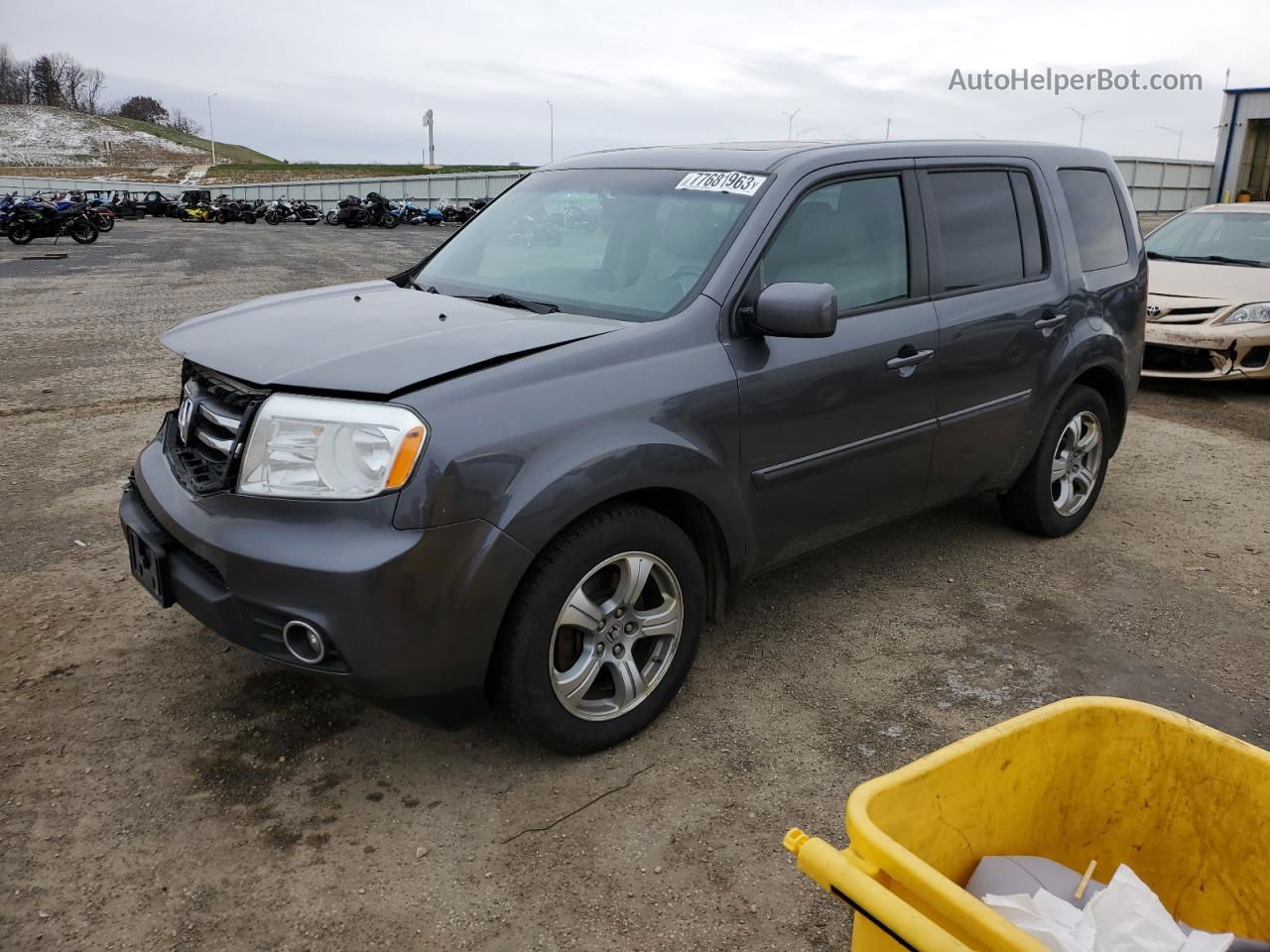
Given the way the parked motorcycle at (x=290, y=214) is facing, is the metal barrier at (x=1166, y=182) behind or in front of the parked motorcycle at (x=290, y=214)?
behind

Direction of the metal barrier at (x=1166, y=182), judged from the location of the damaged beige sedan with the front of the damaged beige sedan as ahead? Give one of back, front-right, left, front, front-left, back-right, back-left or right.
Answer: back-right

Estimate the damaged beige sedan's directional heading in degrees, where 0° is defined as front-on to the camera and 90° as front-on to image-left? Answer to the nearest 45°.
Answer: approximately 45°

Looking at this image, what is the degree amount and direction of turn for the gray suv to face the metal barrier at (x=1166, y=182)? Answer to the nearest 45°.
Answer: approximately 180°

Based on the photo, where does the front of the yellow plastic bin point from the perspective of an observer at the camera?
facing away from the viewer and to the right of the viewer

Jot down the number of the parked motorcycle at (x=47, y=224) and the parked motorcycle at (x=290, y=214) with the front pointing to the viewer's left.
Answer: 2

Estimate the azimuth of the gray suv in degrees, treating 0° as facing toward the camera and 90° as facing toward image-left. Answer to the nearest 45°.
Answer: approximately 45°

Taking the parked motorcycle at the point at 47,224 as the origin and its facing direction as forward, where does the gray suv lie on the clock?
The gray suv is roughly at 9 o'clock from the parked motorcycle.

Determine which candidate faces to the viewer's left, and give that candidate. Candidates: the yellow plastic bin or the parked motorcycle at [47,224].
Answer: the parked motorcycle

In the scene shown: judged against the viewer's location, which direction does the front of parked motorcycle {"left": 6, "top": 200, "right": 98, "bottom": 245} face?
facing to the left of the viewer

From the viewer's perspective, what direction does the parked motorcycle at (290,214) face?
to the viewer's left
